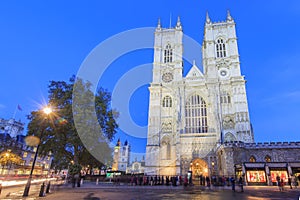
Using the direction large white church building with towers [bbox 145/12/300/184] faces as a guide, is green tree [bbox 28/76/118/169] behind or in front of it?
in front

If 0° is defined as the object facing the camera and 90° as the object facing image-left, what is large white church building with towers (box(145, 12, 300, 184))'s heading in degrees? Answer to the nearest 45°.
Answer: approximately 0°
